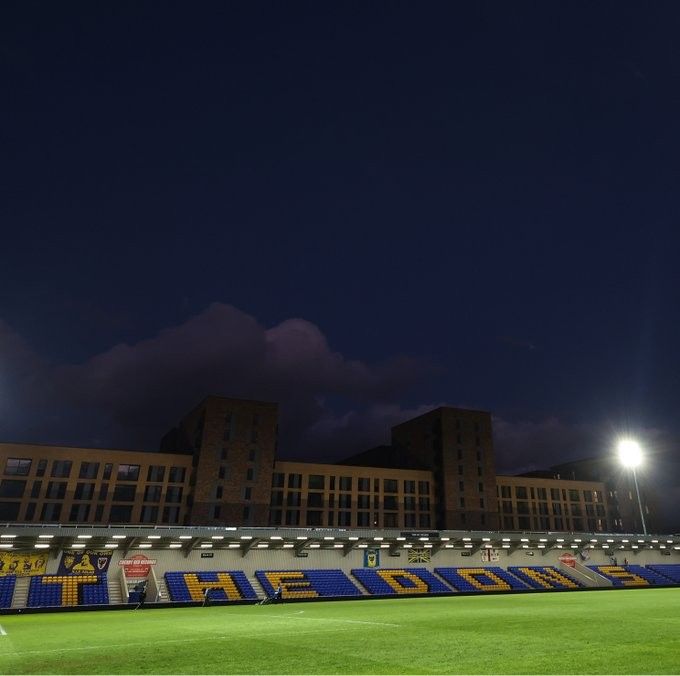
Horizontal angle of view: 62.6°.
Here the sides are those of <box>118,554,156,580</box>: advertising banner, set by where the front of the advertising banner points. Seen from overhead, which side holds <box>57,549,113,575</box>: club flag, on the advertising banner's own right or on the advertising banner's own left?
on the advertising banner's own right

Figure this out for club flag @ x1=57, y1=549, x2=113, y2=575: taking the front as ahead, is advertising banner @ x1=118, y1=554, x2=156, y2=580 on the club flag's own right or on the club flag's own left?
on the club flag's own left

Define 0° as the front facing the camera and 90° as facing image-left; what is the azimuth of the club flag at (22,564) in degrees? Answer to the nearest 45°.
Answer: approximately 0°

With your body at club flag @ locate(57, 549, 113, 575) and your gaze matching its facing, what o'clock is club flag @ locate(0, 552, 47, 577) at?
club flag @ locate(0, 552, 47, 577) is roughly at 3 o'clock from club flag @ locate(57, 549, 113, 575).

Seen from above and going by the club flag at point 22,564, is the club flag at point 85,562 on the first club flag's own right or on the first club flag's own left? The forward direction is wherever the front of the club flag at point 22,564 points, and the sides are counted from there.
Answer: on the first club flag's own left

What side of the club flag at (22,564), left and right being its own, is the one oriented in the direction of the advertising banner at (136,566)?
left

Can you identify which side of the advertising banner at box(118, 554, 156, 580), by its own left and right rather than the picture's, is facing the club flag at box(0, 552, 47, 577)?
right
